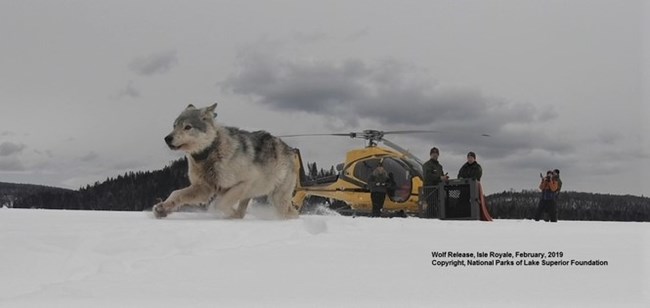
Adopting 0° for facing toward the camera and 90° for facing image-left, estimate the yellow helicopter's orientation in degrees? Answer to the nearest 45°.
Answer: approximately 270°

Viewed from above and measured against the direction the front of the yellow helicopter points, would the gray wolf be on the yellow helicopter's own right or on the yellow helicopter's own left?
on the yellow helicopter's own right

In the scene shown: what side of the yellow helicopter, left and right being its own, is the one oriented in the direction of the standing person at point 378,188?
right

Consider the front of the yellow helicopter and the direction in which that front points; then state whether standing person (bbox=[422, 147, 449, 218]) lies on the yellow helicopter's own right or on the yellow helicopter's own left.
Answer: on the yellow helicopter's own right

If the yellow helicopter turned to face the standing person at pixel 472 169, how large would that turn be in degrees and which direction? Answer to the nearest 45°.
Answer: approximately 45° to its right
